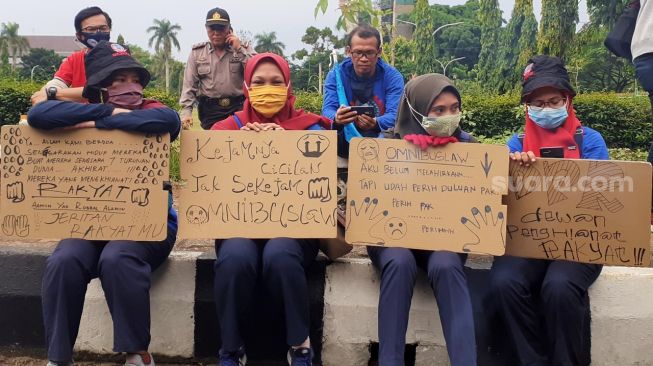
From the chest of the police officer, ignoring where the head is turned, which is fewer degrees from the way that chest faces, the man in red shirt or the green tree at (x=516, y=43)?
the man in red shirt

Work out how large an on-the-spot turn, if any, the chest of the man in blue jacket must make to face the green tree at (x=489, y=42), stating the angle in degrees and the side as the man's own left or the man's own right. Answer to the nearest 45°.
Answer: approximately 180°

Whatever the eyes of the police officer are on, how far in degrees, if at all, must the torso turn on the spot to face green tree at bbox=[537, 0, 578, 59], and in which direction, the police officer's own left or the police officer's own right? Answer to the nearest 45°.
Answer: approximately 135° to the police officer's own left

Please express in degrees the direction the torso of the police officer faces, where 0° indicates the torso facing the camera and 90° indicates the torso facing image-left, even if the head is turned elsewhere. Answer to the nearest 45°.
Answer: approximately 0°

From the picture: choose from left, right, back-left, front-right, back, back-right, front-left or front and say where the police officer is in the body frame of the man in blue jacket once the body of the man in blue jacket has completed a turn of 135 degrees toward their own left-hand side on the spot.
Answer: left

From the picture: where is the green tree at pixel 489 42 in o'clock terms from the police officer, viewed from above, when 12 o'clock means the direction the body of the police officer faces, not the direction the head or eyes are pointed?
The green tree is roughly at 7 o'clock from the police officer.

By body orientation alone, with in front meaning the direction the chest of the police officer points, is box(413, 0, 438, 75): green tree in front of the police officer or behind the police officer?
behind

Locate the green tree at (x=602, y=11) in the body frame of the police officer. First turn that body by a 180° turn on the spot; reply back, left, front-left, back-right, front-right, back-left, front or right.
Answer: front-right

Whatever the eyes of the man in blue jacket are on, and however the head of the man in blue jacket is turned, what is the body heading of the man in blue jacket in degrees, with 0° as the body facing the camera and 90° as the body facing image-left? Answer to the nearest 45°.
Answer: approximately 0°
